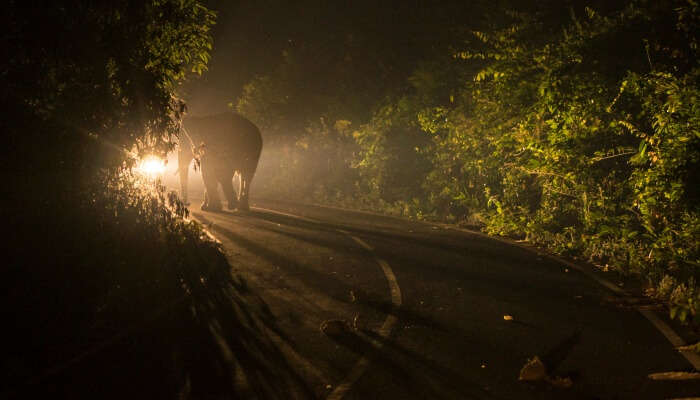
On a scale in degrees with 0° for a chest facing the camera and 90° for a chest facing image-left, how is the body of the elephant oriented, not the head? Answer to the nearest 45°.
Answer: approximately 90°

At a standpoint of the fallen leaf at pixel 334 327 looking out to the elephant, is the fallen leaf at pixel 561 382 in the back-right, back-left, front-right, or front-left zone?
back-right

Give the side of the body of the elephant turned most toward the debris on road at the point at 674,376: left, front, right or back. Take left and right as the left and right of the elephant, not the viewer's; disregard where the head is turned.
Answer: left

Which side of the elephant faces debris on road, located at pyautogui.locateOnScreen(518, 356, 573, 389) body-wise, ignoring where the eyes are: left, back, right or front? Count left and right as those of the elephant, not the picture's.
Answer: left
